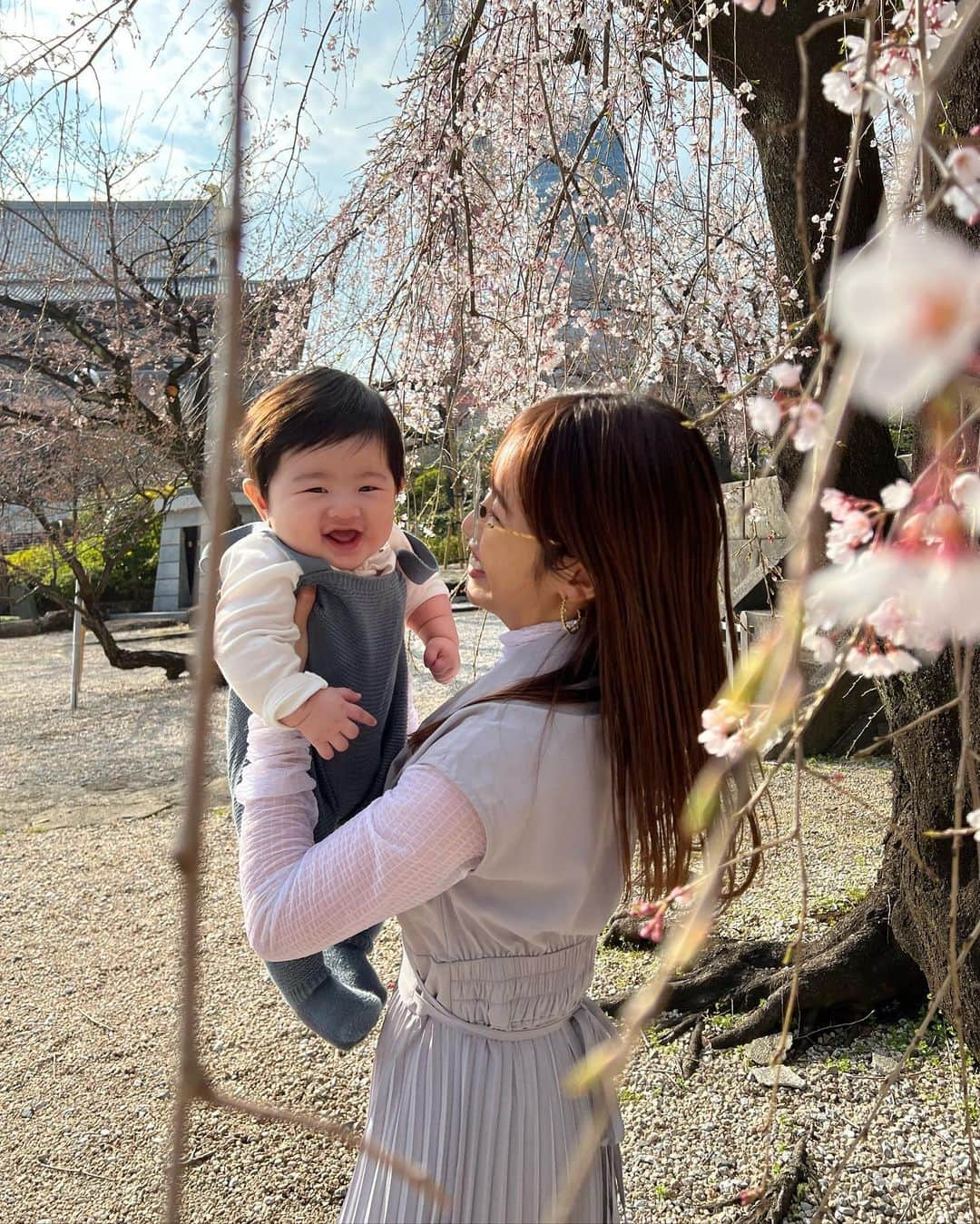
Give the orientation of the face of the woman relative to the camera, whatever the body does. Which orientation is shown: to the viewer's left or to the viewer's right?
to the viewer's left

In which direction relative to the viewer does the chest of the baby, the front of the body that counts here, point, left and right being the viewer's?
facing the viewer and to the right of the viewer

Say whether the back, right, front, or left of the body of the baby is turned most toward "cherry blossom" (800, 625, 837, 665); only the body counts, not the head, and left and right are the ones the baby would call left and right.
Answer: front

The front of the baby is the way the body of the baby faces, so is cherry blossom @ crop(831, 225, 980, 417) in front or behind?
in front

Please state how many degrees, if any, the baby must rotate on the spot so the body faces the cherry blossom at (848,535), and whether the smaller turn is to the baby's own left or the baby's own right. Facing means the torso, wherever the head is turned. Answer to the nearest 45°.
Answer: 0° — they already face it

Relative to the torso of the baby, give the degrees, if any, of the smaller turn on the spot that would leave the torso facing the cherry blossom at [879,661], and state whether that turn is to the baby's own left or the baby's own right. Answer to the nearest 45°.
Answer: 0° — they already face it

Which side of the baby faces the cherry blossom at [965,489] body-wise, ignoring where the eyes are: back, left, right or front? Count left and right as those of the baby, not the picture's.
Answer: front
